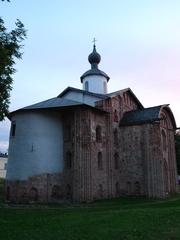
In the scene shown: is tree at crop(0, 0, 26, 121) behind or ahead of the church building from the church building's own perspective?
behind

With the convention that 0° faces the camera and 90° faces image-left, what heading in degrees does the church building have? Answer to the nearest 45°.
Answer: approximately 225°
